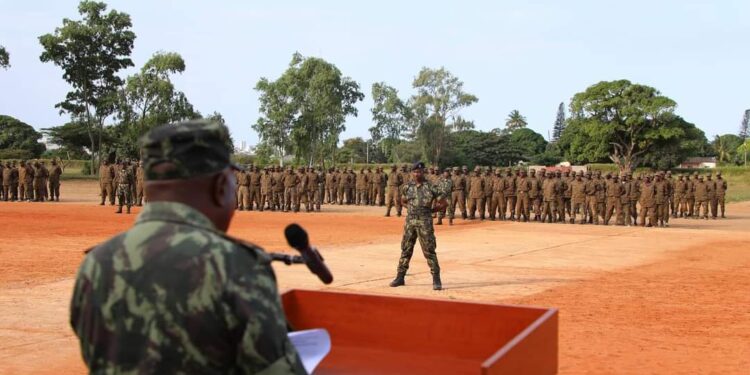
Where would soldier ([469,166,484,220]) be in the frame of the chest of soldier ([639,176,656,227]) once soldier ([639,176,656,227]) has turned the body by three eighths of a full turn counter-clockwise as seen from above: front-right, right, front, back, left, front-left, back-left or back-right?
back-left

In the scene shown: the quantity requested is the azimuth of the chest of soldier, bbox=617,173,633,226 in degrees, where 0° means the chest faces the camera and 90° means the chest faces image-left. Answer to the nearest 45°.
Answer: approximately 0°

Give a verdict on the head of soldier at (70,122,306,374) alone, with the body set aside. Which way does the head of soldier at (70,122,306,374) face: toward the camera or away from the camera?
away from the camera

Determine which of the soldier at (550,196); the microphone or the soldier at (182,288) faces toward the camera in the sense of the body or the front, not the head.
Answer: the soldier at (550,196)

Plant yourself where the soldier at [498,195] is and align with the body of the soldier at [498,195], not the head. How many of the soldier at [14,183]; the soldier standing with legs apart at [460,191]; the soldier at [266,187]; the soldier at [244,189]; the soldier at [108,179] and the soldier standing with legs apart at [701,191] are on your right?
5

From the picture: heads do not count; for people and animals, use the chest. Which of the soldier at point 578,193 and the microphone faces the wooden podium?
the soldier

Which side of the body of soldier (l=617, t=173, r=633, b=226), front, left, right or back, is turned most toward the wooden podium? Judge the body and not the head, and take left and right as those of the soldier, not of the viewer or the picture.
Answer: front

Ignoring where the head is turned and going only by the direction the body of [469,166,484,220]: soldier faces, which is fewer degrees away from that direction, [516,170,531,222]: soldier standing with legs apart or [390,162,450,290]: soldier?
the soldier

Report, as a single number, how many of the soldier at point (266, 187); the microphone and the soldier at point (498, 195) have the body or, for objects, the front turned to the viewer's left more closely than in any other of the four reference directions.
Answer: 1

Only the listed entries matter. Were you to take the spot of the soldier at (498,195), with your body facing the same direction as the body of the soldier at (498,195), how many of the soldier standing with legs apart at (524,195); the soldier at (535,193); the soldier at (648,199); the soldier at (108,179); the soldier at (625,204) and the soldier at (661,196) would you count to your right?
1

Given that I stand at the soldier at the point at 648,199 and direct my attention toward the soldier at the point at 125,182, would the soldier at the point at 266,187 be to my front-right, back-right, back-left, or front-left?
front-right

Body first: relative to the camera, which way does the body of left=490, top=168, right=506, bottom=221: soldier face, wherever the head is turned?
toward the camera

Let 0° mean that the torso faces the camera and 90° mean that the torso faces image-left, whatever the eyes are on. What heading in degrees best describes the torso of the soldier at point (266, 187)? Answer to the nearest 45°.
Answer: approximately 0°

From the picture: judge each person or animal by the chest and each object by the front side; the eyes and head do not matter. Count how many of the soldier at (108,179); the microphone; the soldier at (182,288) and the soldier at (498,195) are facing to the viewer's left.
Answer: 1

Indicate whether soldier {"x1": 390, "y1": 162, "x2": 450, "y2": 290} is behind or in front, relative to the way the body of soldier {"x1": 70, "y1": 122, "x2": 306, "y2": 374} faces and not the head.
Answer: in front

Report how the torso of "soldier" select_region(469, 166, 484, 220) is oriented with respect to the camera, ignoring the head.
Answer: toward the camera

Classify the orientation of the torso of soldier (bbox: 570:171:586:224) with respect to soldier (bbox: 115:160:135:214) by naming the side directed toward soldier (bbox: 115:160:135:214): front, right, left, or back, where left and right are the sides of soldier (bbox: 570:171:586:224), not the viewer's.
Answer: right
